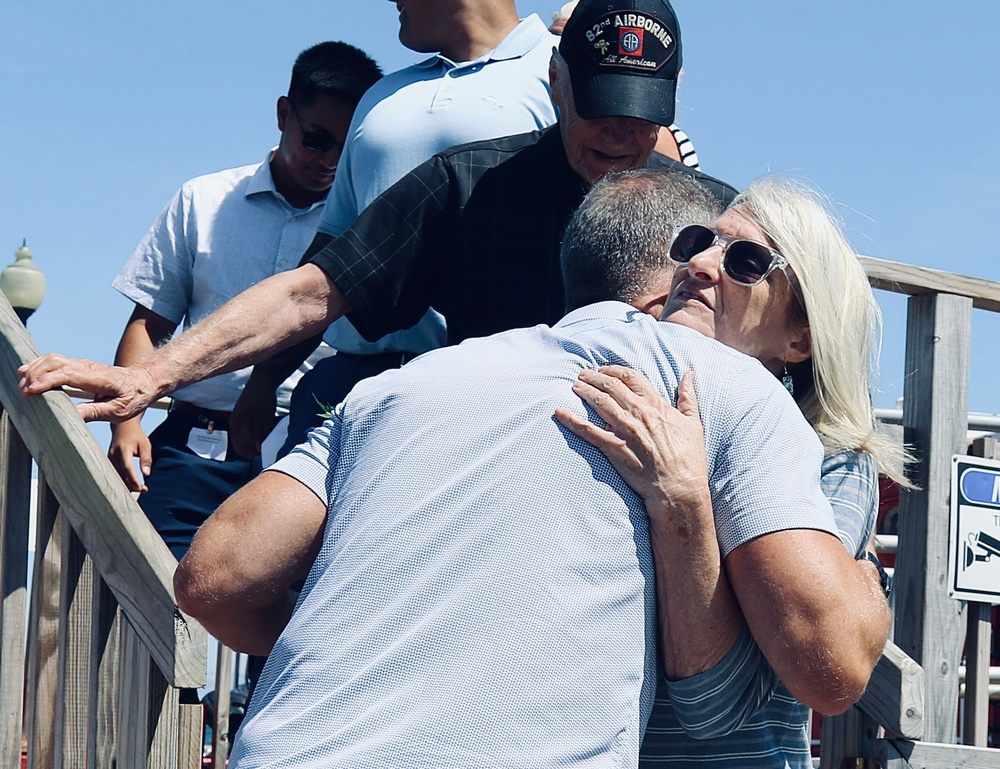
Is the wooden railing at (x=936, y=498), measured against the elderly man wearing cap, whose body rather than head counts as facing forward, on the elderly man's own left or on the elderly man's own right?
on the elderly man's own left

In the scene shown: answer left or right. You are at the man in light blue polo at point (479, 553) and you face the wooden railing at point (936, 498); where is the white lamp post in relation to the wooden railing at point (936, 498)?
left

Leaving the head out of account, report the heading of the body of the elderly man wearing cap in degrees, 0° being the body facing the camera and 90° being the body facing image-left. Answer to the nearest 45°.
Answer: approximately 0°

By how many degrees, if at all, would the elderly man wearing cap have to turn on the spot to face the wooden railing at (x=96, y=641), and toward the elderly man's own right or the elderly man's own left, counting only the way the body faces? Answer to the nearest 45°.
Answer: approximately 45° to the elderly man's own right

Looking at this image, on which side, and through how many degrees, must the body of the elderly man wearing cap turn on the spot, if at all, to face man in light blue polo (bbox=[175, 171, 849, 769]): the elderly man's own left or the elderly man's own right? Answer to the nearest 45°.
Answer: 0° — they already face them

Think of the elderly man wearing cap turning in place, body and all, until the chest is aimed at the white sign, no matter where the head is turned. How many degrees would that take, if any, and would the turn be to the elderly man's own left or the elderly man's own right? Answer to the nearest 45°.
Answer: approximately 90° to the elderly man's own left

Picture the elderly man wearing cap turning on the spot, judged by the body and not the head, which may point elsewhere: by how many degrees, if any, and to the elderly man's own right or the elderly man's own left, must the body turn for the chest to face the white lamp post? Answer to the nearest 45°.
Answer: approximately 180°
